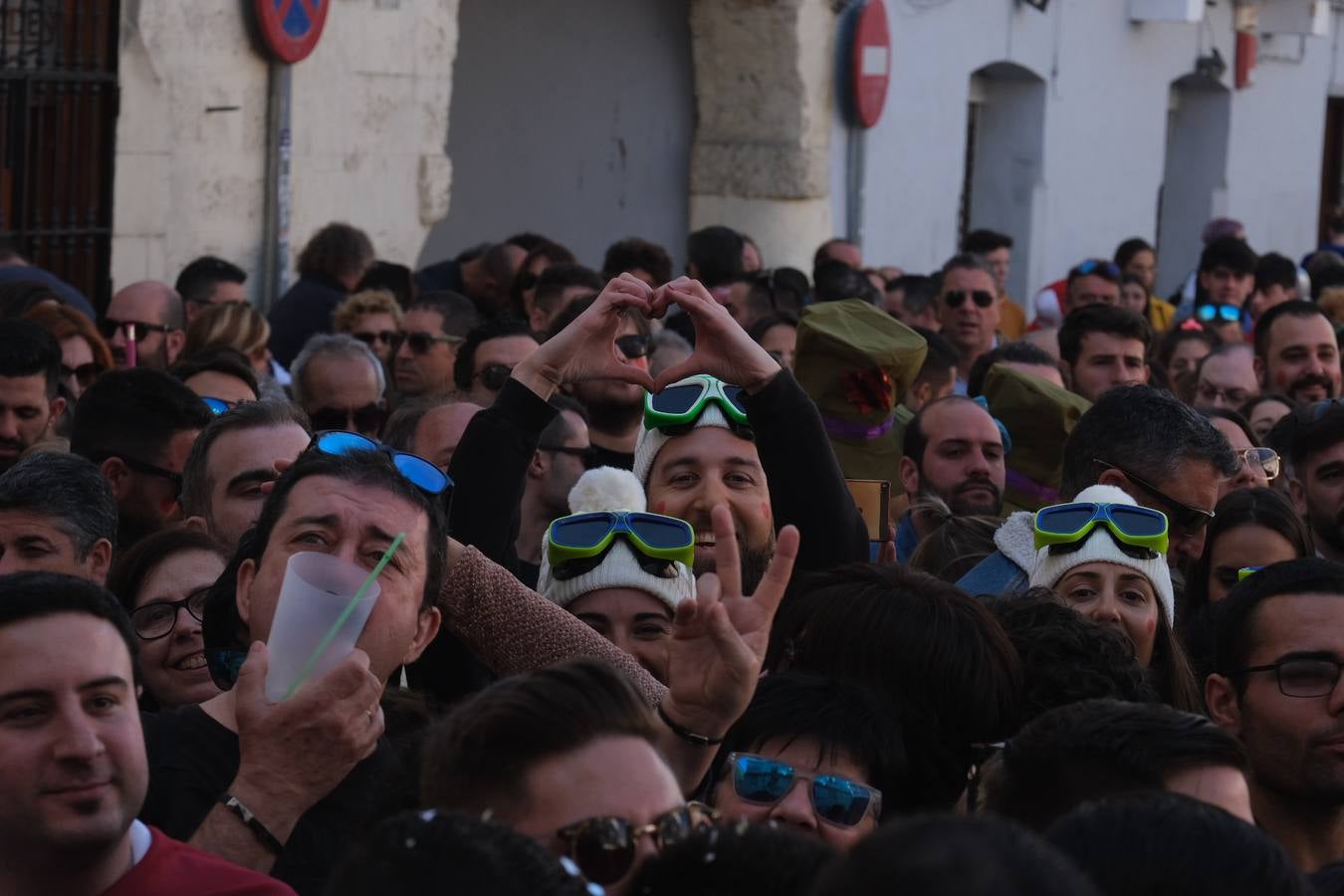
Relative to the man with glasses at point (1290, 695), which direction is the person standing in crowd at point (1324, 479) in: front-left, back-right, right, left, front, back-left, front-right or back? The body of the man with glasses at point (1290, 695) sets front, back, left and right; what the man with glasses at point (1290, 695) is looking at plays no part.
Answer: back-left

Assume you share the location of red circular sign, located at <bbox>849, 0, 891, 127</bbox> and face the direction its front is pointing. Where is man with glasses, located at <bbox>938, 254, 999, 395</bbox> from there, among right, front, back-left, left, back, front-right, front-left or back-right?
right

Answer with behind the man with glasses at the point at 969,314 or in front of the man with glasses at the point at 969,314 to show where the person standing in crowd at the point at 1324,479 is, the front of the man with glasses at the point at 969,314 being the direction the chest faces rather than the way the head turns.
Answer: in front

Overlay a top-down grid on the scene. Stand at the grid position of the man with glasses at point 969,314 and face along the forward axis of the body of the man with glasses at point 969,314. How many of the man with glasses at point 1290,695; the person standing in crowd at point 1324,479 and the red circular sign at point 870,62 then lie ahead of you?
2

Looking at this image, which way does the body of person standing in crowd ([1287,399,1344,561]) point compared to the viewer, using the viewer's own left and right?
facing the viewer and to the right of the viewer

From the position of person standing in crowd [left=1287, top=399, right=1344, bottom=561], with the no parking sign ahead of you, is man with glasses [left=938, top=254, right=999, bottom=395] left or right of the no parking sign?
right

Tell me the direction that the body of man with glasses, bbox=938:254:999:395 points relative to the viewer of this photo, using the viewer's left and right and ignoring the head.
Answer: facing the viewer
